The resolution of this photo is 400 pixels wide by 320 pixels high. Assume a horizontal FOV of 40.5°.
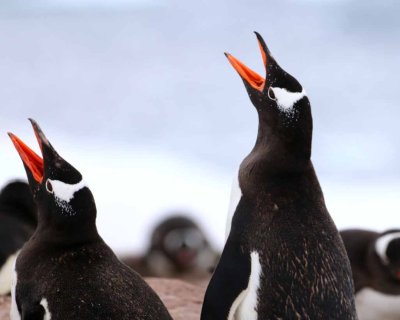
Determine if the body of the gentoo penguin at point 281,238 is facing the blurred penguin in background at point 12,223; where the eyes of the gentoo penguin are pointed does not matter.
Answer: yes

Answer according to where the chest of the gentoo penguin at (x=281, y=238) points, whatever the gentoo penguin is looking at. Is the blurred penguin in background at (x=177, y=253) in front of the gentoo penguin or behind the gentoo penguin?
in front

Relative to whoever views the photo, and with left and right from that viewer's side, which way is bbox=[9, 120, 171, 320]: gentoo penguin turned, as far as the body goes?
facing away from the viewer and to the left of the viewer

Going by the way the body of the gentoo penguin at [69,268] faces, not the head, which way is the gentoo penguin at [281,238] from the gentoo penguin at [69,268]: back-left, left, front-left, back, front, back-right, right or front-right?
back-right

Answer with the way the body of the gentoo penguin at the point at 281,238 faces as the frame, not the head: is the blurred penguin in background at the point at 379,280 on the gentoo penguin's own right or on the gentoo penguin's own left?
on the gentoo penguin's own right

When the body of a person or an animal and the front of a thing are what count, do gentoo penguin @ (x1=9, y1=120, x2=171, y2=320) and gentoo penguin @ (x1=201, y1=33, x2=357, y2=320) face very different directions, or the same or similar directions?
same or similar directions

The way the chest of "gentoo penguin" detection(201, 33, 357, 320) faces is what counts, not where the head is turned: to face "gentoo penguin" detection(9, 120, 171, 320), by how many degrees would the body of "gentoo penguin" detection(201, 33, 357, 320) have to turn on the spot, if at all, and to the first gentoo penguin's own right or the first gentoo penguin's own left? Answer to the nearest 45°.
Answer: approximately 45° to the first gentoo penguin's own left

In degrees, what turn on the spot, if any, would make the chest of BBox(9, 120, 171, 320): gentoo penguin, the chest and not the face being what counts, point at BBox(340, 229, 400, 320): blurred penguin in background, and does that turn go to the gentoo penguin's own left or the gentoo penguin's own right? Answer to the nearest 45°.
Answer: approximately 90° to the gentoo penguin's own right

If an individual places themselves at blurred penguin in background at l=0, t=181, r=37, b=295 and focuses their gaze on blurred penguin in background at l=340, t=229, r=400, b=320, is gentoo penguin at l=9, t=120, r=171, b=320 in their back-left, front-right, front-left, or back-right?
front-right

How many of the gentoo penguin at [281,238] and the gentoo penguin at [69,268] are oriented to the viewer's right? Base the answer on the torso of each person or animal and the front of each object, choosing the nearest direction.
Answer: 0

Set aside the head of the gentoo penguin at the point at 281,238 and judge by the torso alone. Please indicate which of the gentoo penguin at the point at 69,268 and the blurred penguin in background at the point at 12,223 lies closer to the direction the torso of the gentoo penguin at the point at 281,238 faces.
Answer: the blurred penguin in background

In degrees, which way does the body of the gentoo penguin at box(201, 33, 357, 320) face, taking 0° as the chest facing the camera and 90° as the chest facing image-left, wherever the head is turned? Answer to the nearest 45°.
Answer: approximately 135°
